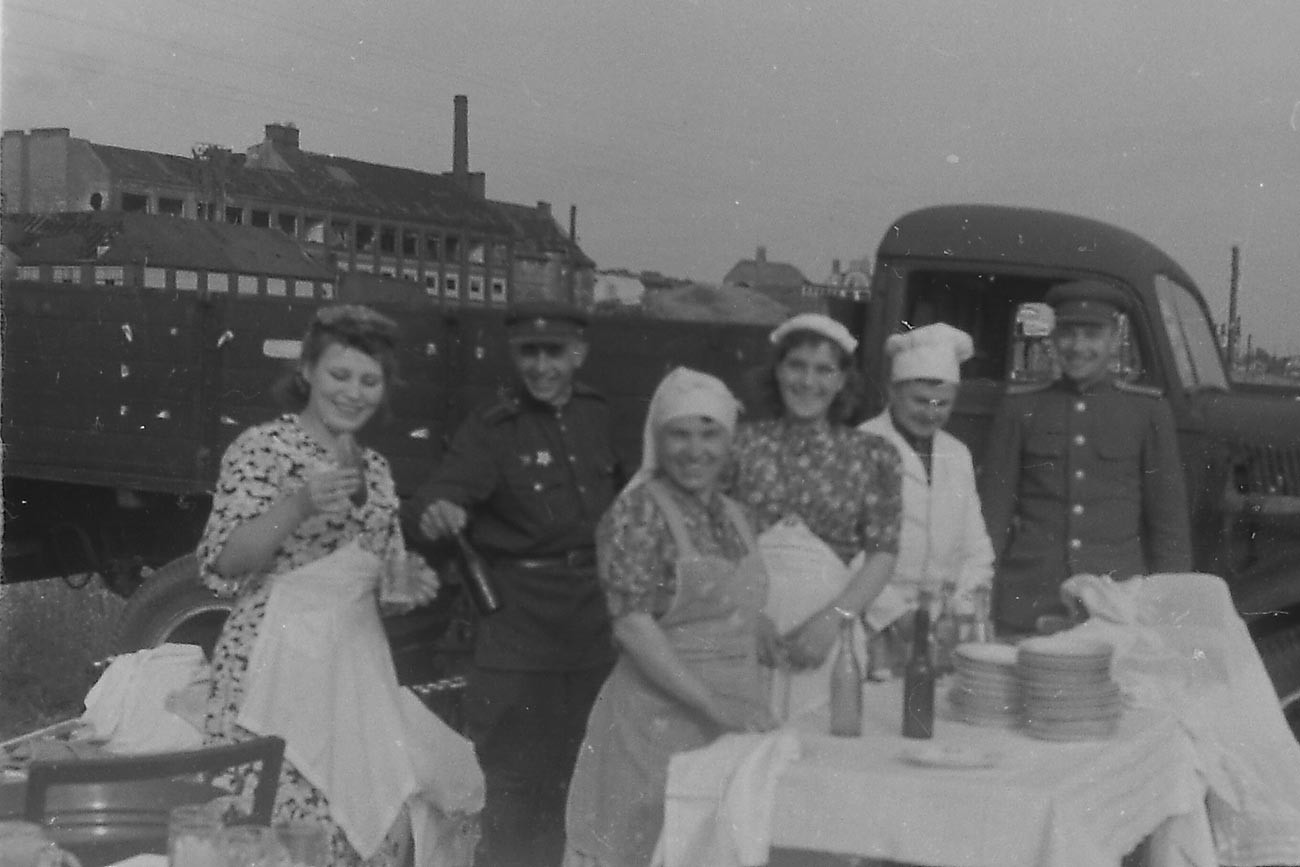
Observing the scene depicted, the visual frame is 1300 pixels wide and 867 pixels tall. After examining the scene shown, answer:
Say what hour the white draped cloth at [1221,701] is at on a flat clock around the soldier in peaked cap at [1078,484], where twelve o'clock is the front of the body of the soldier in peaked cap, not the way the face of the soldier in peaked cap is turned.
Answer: The white draped cloth is roughly at 11 o'clock from the soldier in peaked cap.

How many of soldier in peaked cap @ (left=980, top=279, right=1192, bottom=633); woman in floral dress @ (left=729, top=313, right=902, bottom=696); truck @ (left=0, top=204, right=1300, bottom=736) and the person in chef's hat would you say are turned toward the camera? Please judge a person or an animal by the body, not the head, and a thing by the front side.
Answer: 3

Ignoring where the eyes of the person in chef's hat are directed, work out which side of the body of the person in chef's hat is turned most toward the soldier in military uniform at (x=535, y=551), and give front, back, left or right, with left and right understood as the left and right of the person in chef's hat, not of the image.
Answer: right

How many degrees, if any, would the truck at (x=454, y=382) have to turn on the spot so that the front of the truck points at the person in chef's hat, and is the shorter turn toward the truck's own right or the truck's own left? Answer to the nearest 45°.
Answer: approximately 45° to the truck's own right

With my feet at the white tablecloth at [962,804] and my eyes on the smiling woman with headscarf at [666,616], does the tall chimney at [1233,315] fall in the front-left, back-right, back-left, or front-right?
front-right

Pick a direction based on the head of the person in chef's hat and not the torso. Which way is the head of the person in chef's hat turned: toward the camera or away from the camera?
toward the camera

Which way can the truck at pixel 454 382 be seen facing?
to the viewer's right

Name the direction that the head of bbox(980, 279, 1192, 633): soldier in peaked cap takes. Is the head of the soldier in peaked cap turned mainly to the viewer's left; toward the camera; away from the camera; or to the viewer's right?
toward the camera

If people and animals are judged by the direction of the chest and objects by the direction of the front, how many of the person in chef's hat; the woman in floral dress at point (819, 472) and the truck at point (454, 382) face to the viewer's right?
1

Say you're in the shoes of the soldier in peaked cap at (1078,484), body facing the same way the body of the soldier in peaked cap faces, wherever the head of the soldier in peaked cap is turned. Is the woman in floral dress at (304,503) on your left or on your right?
on your right

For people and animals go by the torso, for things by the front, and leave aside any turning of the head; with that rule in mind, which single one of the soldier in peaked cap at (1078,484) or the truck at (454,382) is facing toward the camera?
the soldier in peaked cap

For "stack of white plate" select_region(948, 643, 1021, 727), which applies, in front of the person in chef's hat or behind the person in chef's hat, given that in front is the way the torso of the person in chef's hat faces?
in front

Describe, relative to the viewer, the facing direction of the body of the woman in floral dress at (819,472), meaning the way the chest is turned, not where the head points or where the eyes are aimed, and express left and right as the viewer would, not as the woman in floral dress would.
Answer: facing the viewer

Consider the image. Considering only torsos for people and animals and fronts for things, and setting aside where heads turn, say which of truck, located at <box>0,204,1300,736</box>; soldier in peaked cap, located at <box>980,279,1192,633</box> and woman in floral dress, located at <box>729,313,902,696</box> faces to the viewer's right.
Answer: the truck

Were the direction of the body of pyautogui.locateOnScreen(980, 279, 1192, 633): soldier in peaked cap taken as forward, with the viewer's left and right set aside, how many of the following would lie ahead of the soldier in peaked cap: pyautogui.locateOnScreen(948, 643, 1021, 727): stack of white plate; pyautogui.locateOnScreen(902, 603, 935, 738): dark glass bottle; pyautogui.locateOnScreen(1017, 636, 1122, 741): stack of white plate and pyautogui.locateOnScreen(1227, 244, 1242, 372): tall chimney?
3

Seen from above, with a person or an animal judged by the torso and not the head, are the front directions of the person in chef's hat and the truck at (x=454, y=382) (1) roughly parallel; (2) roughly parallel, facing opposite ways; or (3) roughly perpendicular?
roughly perpendicular

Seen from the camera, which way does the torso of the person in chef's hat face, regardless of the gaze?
toward the camera

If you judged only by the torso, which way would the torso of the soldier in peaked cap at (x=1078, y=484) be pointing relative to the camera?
toward the camera

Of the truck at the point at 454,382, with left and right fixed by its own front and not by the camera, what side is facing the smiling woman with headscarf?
right

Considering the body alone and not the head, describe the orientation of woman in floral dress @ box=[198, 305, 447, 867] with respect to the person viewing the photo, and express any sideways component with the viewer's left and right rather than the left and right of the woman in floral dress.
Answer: facing the viewer and to the right of the viewer
